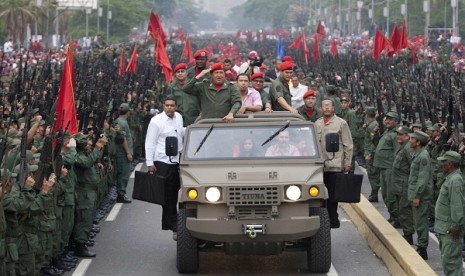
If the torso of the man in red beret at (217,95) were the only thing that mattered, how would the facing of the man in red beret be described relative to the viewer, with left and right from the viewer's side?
facing the viewer

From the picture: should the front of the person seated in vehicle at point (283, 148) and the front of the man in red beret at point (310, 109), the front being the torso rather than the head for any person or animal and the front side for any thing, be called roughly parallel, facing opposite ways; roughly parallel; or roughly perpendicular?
roughly parallel

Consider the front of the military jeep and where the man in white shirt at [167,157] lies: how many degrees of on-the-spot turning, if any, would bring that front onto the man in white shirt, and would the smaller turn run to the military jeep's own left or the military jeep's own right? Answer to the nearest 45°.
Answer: approximately 135° to the military jeep's own right

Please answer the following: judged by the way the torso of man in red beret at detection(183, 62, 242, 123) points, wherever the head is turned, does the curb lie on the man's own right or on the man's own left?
on the man's own left

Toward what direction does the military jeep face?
toward the camera

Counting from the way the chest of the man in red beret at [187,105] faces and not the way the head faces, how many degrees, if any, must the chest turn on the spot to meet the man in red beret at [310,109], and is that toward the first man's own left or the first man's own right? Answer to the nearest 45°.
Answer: approximately 90° to the first man's own left

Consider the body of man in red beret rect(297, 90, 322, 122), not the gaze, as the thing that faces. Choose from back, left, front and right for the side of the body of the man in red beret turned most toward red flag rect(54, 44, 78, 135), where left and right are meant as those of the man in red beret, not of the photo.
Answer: right

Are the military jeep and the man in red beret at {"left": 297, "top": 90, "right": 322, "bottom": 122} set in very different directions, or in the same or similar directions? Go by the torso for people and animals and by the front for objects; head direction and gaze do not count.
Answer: same or similar directions

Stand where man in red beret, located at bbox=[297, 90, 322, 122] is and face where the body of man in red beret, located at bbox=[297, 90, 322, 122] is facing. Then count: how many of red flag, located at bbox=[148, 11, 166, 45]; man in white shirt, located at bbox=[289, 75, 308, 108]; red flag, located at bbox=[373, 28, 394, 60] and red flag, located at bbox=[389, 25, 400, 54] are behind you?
4

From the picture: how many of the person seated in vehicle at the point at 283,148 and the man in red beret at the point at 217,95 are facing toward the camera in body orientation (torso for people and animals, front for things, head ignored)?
2

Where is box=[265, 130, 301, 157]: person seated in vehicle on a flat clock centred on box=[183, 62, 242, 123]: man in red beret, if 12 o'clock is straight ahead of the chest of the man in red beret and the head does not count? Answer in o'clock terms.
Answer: The person seated in vehicle is roughly at 11 o'clock from the man in red beret.

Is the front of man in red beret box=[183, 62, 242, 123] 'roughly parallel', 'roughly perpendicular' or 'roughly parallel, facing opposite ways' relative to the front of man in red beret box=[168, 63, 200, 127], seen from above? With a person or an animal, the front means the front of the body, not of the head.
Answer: roughly parallel

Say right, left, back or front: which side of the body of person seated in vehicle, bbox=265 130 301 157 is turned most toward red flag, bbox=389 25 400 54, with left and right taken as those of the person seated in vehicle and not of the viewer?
back

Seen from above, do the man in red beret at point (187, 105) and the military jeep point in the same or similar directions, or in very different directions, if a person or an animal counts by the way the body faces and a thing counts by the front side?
same or similar directions
